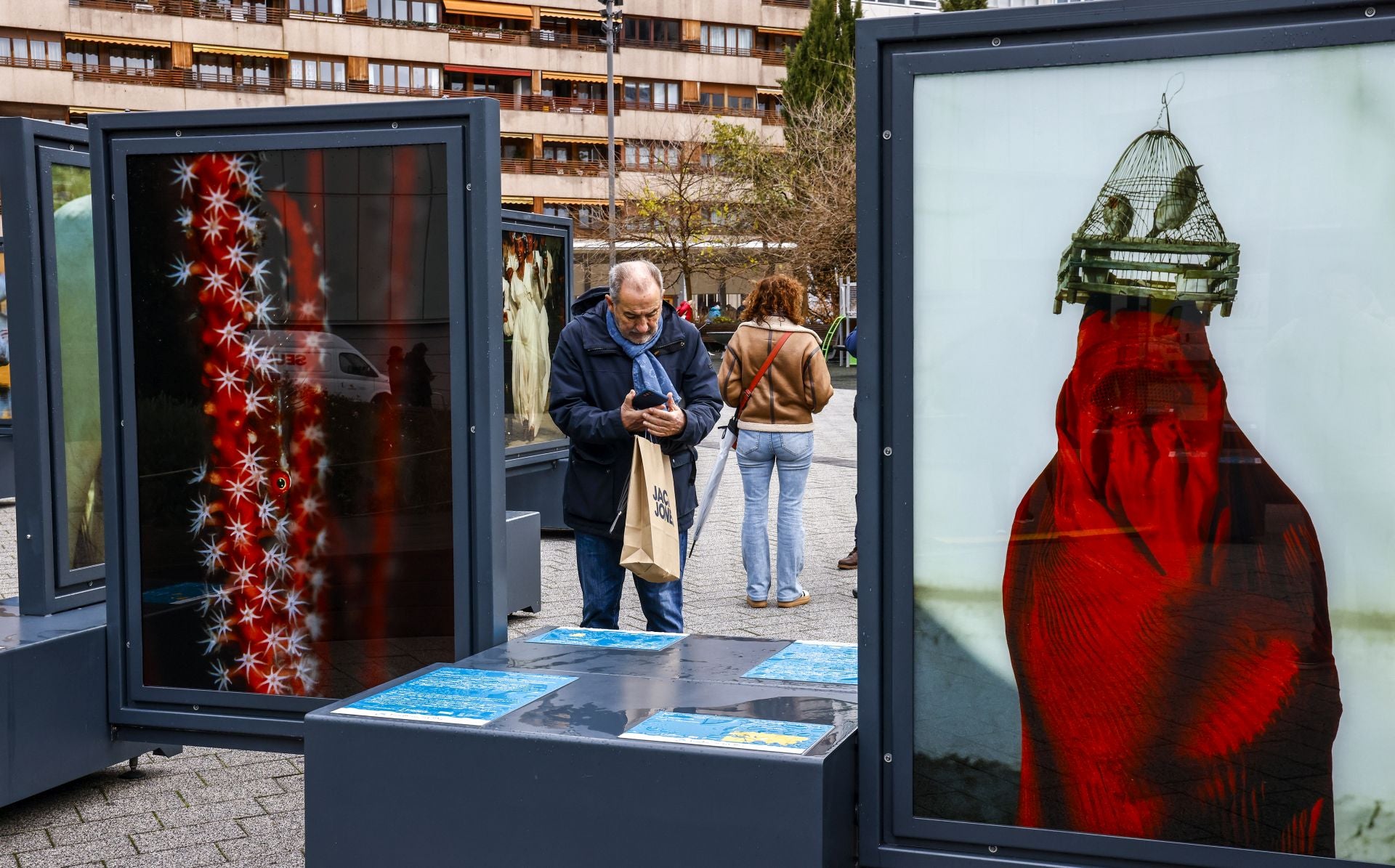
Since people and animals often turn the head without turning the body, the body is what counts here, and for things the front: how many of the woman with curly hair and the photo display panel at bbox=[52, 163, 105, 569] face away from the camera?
1

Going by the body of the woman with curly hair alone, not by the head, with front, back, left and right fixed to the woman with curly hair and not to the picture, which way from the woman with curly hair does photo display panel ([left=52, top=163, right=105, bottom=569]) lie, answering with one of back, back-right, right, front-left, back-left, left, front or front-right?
back-left

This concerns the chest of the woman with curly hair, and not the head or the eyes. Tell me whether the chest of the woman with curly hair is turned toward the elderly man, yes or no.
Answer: no

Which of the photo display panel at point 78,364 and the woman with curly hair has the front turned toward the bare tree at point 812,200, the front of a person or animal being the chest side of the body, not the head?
the woman with curly hair

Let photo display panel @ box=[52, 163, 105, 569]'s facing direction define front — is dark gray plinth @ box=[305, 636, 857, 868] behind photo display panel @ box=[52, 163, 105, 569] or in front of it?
in front

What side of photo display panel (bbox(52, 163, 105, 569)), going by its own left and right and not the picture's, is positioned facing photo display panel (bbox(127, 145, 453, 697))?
front

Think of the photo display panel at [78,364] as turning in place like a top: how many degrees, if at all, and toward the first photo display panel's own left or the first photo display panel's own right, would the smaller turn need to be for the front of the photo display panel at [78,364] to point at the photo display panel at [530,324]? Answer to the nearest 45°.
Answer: approximately 90° to the first photo display panel's own left

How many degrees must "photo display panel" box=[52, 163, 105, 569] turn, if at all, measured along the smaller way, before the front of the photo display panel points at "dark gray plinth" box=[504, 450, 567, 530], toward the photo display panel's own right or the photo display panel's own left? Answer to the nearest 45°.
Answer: approximately 90° to the photo display panel's own left

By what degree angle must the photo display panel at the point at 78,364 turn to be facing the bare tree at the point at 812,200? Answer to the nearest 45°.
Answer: approximately 90° to its left

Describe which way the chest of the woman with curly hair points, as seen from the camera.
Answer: away from the camera

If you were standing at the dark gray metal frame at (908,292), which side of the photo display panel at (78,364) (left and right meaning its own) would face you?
front

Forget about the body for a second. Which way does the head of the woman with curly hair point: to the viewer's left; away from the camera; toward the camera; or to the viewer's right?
away from the camera

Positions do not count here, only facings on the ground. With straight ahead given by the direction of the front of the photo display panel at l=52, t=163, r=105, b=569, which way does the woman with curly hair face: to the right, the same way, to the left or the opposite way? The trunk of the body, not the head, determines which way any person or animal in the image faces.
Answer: to the left

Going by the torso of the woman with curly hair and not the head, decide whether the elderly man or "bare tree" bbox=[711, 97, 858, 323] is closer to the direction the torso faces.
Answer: the bare tree

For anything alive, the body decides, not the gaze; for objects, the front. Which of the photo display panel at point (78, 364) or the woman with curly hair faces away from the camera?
the woman with curly hair

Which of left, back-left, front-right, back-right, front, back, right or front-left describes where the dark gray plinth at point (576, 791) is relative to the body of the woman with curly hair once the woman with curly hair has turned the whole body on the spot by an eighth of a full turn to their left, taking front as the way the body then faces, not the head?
back-left

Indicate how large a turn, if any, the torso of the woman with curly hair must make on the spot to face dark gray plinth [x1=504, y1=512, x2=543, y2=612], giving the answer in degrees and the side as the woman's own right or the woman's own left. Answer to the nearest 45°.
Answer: approximately 90° to the woman's own left

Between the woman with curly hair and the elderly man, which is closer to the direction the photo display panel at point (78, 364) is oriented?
the elderly man

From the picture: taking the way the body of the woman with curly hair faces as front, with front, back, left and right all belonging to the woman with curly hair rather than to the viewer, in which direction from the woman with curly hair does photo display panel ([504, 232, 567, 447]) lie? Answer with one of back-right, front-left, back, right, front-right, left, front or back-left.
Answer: front-left
